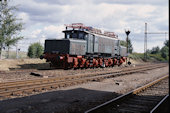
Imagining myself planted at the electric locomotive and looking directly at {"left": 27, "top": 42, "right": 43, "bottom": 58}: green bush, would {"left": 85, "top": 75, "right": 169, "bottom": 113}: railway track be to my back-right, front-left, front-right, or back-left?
back-left

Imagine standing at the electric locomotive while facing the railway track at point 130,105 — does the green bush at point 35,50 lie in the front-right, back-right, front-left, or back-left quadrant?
back-right
